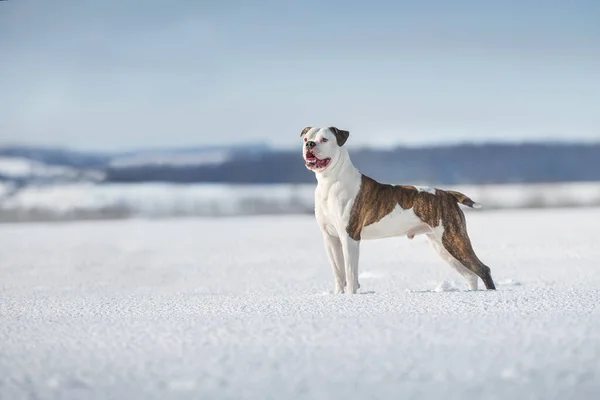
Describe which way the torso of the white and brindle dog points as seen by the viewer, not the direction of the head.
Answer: to the viewer's left
